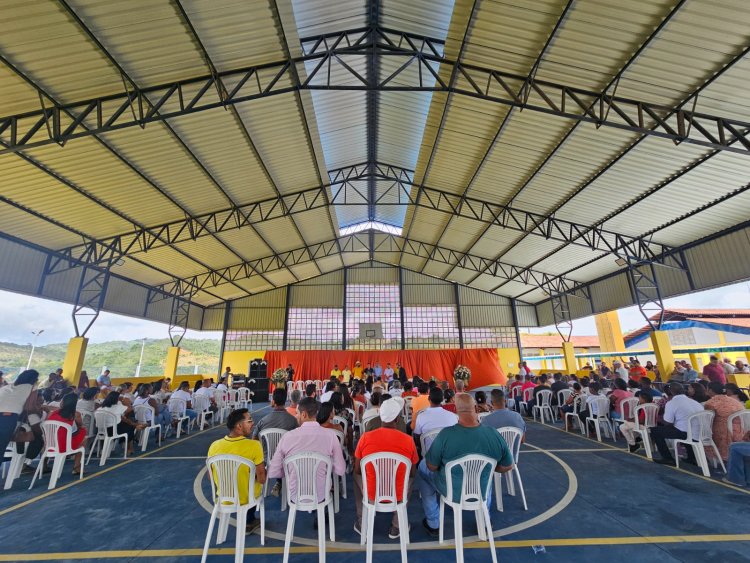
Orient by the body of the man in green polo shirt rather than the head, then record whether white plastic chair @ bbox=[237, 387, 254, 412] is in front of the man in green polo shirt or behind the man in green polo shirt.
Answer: in front

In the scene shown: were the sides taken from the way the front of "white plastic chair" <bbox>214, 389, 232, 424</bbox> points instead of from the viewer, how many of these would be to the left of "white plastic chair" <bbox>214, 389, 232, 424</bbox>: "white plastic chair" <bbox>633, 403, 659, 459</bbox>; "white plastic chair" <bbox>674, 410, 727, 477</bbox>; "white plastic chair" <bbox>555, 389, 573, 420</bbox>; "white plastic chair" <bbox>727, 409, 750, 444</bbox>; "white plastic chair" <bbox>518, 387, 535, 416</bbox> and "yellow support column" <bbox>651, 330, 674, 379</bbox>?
0

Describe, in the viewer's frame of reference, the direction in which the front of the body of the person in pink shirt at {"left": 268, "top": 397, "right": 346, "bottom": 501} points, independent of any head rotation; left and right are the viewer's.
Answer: facing away from the viewer

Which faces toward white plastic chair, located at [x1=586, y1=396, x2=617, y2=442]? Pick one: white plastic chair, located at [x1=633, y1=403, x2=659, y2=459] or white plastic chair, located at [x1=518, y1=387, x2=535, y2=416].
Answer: white plastic chair, located at [x1=633, y1=403, x2=659, y2=459]

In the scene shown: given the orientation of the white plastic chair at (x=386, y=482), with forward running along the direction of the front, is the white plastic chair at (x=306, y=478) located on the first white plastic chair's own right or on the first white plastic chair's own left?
on the first white plastic chair's own left

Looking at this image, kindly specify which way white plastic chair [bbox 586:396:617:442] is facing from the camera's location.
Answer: facing away from the viewer and to the left of the viewer

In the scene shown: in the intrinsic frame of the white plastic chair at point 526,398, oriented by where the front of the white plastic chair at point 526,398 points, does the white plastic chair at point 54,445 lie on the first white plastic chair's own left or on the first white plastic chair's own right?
on the first white plastic chair's own left

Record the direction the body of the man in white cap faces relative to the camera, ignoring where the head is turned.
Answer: away from the camera

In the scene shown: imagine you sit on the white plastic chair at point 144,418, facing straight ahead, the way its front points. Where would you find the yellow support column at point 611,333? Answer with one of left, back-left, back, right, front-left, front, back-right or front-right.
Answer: front-right

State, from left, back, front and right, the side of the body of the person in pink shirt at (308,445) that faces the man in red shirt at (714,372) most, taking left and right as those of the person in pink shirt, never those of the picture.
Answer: right

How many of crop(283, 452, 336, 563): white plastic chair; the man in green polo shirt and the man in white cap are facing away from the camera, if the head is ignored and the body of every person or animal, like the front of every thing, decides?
3

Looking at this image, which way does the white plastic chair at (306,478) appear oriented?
away from the camera

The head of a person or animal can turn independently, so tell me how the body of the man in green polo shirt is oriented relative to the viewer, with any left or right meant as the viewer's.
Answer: facing away from the viewer

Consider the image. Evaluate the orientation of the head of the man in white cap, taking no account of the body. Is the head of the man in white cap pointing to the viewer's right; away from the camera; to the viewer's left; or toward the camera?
away from the camera

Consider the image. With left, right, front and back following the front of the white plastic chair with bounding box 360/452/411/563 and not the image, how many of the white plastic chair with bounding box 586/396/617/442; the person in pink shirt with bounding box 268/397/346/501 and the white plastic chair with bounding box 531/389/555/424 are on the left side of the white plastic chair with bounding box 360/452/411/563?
1

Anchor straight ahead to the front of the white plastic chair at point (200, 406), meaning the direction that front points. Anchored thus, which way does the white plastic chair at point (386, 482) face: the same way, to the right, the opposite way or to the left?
the same way

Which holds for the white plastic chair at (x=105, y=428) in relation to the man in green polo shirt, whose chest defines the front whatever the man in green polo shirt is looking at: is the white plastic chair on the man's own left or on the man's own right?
on the man's own left

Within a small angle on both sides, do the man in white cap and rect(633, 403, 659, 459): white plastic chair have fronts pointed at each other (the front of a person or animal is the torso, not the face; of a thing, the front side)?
no

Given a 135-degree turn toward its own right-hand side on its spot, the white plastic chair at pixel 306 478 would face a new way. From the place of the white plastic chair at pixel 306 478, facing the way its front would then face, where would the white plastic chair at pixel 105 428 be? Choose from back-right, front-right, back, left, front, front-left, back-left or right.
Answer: back
